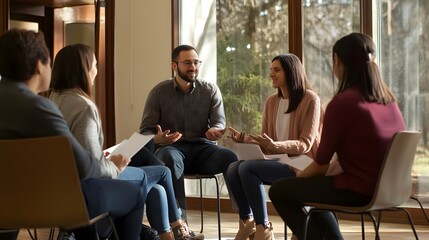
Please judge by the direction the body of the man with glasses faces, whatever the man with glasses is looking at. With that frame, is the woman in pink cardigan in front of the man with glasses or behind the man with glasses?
in front

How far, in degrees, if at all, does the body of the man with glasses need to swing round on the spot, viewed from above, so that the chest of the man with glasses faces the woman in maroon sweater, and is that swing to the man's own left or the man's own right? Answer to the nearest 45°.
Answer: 0° — they already face them

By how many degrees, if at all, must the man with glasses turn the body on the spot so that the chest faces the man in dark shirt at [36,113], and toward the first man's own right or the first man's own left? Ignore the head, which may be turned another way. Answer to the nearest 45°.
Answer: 0° — they already face them

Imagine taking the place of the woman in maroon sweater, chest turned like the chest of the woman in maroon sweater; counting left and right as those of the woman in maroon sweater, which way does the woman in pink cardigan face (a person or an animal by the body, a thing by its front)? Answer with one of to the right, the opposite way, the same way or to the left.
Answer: to the left

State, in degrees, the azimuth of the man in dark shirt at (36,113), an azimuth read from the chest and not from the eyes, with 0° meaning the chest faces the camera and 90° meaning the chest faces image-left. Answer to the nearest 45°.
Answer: approximately 225°

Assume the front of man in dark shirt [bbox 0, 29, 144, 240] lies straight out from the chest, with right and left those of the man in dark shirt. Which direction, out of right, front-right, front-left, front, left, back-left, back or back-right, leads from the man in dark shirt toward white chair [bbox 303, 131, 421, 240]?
front-right

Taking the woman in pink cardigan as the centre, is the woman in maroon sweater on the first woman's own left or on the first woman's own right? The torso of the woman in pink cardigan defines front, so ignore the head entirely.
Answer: on the first woman's own left

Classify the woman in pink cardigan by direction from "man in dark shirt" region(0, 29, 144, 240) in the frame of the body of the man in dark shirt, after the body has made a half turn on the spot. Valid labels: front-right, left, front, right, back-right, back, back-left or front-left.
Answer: back

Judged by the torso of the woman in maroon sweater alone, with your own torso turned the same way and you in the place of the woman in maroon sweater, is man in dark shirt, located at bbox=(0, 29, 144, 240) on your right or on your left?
on your left

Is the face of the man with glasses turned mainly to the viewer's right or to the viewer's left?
to the viewer's right

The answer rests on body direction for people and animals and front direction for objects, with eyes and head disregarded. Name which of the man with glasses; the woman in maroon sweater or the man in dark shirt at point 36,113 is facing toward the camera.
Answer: the man with glasses

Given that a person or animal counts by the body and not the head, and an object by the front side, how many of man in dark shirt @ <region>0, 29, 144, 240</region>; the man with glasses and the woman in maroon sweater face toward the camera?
1

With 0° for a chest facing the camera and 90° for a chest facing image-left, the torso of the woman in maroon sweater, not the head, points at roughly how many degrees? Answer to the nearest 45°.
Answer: approximately 135°

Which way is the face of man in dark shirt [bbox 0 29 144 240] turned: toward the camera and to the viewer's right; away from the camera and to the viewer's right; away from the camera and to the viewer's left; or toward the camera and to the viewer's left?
away from the camera and to the viewer's right

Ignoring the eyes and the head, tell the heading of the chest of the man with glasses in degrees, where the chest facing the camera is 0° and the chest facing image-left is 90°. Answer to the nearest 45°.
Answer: approximately 0°

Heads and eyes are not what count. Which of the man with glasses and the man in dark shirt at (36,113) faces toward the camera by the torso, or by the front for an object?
the man with glasses

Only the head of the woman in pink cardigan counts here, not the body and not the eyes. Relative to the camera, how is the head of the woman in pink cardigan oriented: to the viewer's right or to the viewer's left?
to the viewer's left

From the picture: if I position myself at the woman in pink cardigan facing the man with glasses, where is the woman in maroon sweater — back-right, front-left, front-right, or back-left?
back-left

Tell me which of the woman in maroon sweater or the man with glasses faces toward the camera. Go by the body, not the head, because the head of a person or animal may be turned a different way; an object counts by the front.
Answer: the man with glasses

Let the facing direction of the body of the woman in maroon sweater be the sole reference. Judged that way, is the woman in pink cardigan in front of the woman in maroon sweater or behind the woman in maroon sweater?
in front
